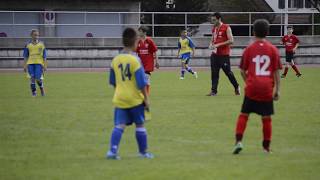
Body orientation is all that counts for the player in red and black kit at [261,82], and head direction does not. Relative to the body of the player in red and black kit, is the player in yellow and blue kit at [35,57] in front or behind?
in front

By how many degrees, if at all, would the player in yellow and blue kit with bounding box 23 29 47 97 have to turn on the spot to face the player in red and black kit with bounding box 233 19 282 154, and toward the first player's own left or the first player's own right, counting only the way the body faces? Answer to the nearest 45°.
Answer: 0° — they already face them

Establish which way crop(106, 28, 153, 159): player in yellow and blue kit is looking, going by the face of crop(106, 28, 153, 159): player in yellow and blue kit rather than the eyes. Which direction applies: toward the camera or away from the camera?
away from the camera

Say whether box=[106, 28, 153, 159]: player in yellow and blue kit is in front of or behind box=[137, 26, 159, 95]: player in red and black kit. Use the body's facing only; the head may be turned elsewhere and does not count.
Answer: in front

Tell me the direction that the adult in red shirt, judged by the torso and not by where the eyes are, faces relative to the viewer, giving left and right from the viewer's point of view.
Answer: facing the viewer and to the left of the viewer

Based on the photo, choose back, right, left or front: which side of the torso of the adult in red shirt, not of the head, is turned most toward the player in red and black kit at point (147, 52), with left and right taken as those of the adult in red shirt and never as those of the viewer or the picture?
front

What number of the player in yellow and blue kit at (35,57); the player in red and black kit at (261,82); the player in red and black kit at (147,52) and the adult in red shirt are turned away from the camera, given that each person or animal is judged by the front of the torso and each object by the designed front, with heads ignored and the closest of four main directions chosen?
1

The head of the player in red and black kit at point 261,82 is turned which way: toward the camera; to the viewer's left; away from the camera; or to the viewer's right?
away from the camera

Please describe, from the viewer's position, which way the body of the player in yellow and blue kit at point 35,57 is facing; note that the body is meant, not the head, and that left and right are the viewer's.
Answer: facing the viewer

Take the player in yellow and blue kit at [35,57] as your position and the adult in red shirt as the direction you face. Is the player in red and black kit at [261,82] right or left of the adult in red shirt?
right

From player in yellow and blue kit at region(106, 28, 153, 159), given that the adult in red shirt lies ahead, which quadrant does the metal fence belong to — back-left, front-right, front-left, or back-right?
front-left

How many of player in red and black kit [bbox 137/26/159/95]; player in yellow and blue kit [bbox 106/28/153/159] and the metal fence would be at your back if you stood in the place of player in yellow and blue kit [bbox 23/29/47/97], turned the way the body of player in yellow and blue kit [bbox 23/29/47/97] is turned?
1

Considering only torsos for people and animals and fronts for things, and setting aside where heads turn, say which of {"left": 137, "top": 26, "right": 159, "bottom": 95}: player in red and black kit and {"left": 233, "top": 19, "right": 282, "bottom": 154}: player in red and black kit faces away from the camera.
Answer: {"left": 233, "top": 19, "right": 282, "bottom": 154}: player in red and black kit

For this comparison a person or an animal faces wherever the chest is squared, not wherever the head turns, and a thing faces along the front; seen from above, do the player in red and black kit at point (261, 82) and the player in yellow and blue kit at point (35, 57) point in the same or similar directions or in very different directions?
very different directions

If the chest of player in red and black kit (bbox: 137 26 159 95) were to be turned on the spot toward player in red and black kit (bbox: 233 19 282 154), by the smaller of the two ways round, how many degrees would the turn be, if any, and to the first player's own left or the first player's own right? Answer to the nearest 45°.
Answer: approximately 45° to the first player's own left

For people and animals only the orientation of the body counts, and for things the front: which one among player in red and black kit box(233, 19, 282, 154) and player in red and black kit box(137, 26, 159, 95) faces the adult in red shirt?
player in red and black kit box(233, 19, 282, 154)

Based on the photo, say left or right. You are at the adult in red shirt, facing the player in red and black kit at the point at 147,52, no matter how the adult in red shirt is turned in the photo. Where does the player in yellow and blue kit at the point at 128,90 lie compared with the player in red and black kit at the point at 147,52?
left

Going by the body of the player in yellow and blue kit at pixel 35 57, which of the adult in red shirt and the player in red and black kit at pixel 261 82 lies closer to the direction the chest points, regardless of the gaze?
the player in red and black kit

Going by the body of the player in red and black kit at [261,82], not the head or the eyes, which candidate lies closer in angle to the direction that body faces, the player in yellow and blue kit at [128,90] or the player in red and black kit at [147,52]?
the player in red and black kit

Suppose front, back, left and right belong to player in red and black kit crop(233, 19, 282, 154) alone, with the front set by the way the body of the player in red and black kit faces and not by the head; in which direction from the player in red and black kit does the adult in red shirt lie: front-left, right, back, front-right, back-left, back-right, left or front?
front

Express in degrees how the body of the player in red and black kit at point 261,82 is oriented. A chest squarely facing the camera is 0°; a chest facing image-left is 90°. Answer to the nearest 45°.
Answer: approximately 180°
